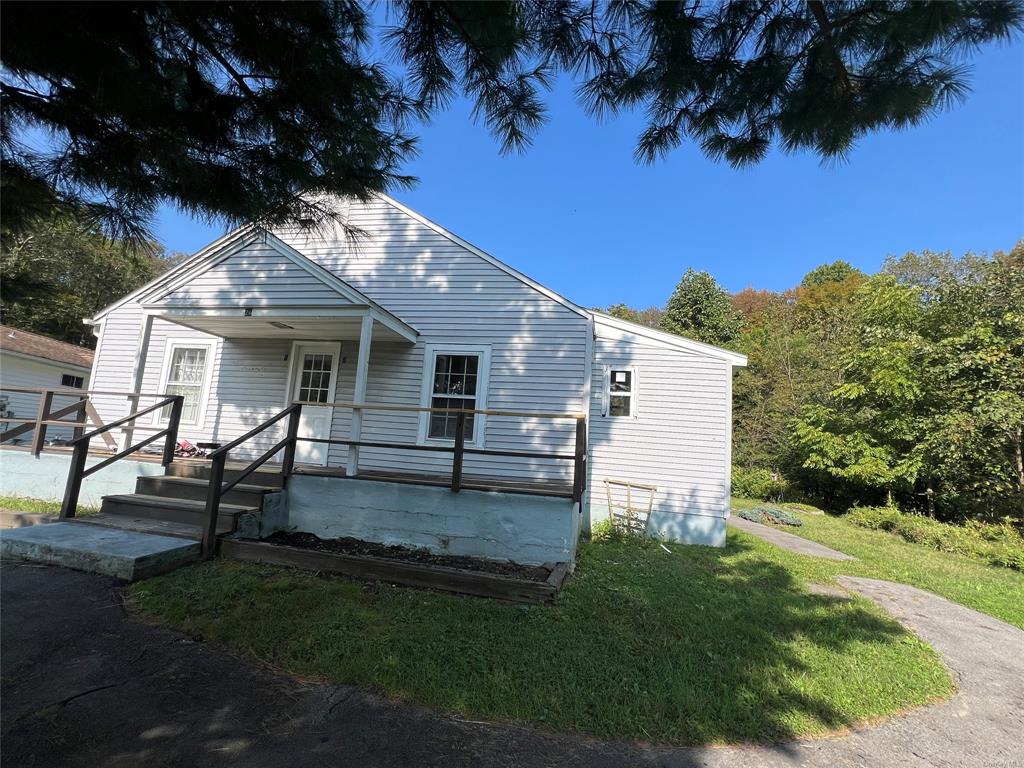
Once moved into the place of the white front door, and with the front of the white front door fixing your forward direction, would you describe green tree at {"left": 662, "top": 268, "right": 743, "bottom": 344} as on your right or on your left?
on your left

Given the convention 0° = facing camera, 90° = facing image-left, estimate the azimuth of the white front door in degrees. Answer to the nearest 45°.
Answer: approximately 0°

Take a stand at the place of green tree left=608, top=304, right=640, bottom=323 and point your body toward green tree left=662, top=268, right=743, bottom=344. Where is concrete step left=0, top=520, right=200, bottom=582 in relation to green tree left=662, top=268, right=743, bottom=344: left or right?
right

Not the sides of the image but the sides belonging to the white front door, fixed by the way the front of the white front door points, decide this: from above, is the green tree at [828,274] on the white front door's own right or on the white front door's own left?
on the white front door's own left

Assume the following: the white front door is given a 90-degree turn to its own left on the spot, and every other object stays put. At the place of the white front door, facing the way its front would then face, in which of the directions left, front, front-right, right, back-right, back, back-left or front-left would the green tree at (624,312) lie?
front-left
